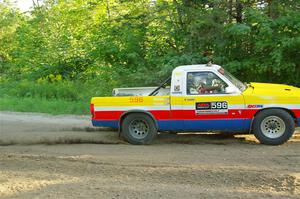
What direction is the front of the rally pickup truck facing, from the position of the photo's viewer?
facing to the right of the viewer
